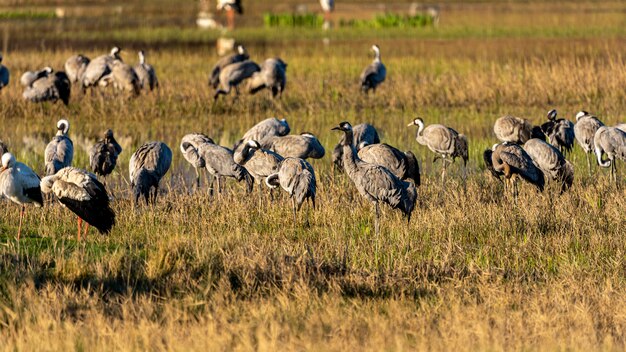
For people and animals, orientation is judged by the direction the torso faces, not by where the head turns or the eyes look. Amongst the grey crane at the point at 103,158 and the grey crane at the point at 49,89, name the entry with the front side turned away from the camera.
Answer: the grey crane at the point at 103,158

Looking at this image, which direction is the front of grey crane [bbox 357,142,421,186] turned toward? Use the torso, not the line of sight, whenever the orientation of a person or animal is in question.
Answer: to the viewer's left

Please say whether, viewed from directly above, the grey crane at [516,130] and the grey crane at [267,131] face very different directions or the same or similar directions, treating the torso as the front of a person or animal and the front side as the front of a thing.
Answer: very different directions

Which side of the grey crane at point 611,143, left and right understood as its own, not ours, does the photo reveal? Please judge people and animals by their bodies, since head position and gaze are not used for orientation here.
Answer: left

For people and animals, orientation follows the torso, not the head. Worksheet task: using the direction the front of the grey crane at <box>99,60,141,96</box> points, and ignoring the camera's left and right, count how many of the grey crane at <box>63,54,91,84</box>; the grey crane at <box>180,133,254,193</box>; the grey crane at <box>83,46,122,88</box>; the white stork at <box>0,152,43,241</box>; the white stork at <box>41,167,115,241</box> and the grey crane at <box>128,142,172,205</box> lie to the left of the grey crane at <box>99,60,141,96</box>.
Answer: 4

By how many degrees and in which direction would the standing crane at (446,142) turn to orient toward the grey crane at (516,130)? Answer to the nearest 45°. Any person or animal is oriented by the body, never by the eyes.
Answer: approximately 135° to its right

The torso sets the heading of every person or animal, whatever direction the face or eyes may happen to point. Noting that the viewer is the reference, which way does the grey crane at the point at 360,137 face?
facing to the left of the viewer

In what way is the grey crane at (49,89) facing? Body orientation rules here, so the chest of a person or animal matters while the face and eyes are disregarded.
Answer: to the viewer's left
